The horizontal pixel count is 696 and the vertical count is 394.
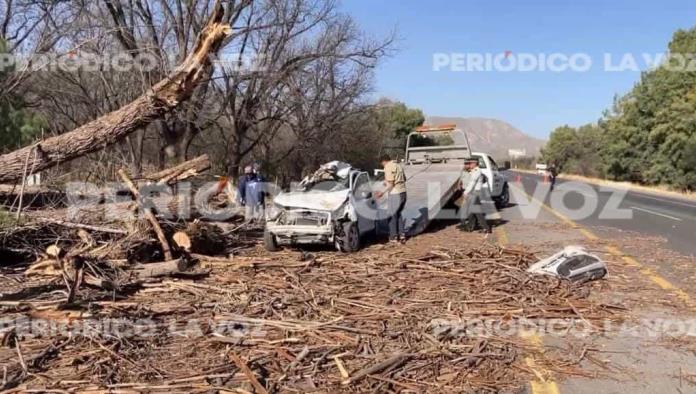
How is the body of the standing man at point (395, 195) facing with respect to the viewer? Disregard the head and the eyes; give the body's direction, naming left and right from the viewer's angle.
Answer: facing to the left of the viewer

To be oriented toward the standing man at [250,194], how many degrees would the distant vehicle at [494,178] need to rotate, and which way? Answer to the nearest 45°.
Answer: approximately 180°

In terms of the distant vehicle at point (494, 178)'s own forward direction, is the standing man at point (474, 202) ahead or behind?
behind

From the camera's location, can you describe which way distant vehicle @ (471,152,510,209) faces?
facing away from the viewer and to the right of the viewer

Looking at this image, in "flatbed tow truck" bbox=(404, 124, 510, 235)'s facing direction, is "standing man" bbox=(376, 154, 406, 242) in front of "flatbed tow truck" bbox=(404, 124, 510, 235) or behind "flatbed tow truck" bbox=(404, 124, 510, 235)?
behind

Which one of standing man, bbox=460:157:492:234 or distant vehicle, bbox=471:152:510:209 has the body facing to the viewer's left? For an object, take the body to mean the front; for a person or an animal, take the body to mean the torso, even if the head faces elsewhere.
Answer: the standing man

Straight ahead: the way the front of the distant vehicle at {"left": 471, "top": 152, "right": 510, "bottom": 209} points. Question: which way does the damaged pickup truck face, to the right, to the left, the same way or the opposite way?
the opposite way
